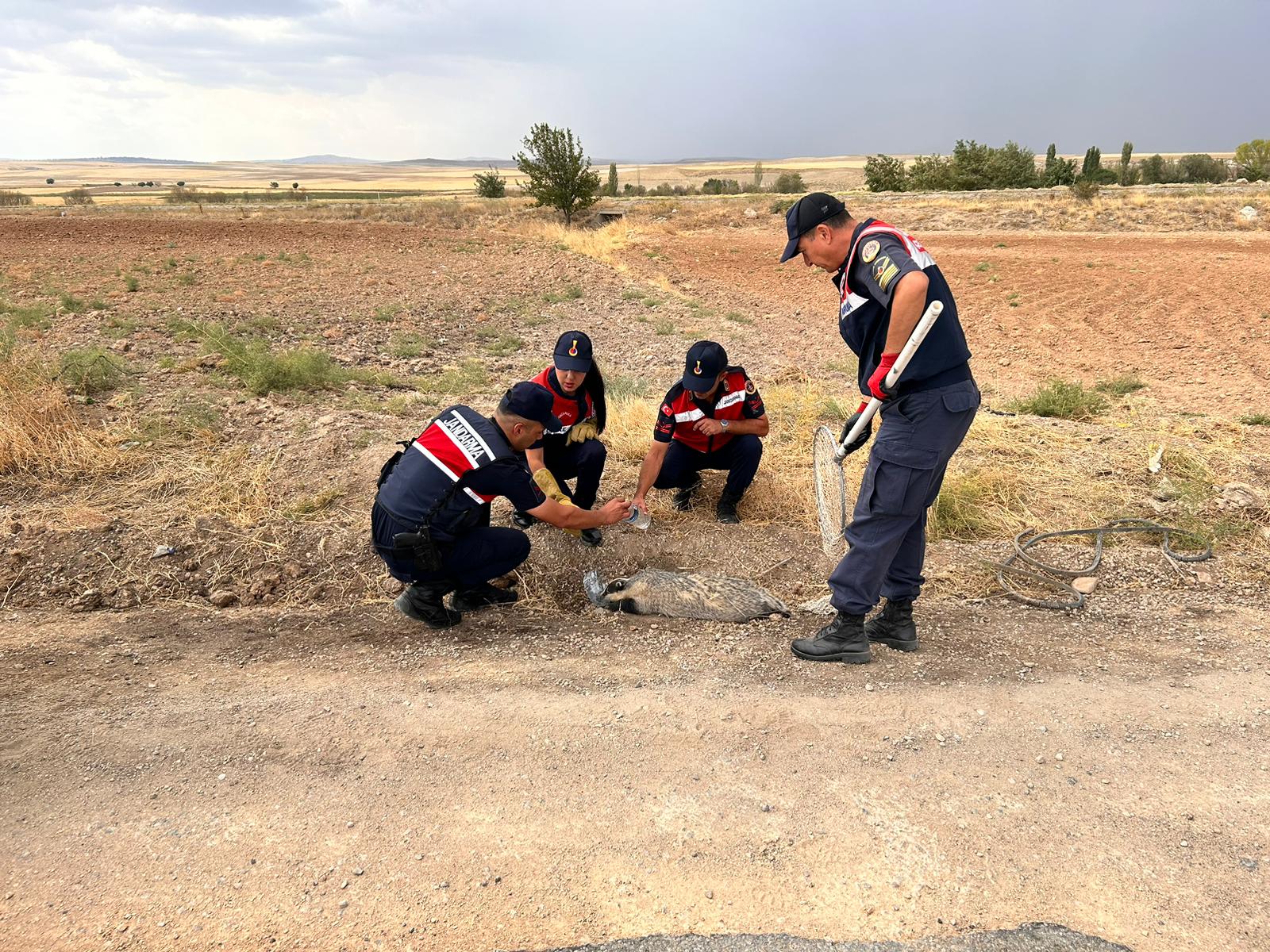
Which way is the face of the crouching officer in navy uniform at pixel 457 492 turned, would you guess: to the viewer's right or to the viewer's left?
to the viewer's right

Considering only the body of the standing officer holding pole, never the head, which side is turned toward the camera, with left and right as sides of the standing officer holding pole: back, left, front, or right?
left

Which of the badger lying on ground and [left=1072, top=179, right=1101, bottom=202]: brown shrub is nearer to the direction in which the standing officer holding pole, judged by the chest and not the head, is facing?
the badger lying on ground

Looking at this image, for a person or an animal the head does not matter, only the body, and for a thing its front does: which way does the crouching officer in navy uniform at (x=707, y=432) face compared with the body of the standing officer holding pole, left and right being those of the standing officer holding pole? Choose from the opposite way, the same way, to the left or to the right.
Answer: to the left

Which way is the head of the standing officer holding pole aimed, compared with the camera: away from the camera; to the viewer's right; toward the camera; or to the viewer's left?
to the viewer's left

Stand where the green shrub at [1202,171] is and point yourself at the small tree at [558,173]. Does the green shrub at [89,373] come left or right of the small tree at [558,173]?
left

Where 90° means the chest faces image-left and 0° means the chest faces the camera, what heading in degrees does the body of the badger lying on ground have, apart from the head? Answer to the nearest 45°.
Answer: approximately 90°

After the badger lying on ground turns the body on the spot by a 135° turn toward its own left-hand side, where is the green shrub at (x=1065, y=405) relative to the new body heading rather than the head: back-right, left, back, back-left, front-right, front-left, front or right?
left

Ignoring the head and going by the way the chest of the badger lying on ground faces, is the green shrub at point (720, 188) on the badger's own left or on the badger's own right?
on the badger's own right
